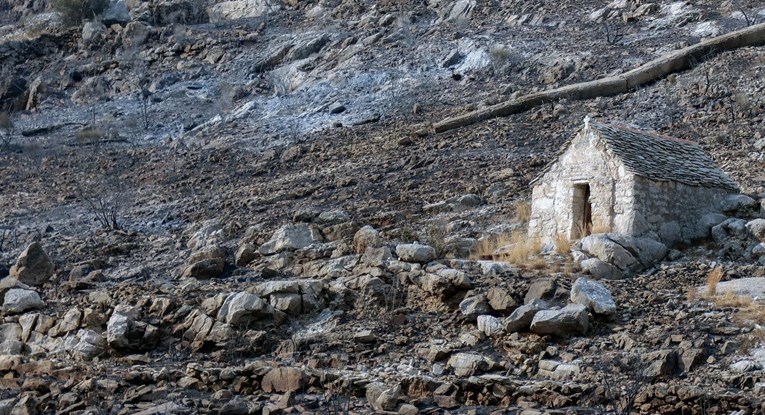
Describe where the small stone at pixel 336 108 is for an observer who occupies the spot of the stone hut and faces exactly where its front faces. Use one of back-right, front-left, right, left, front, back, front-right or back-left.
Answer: right

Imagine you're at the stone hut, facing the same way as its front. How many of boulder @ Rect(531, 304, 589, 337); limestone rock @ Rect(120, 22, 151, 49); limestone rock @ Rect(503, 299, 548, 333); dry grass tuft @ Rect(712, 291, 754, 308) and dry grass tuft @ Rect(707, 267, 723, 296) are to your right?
1

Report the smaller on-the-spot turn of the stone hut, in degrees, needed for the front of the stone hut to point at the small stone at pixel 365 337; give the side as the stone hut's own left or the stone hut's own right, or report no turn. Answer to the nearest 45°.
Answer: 0° — it already faces it

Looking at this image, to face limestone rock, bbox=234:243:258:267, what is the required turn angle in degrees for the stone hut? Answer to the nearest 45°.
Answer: approximately 45° to its right

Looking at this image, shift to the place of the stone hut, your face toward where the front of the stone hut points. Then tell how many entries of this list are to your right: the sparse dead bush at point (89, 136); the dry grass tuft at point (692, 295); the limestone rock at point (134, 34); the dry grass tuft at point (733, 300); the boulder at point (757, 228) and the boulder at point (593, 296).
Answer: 2

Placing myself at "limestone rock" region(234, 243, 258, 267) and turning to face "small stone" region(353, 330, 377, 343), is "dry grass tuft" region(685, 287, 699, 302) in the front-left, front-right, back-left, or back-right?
front-left

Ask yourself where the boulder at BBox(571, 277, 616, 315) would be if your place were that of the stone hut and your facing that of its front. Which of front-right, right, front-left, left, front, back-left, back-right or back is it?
front-left

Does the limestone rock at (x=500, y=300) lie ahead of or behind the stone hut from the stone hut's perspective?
ahead

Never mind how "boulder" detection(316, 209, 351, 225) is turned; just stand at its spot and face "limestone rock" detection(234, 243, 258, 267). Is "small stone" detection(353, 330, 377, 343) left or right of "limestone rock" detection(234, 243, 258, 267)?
left

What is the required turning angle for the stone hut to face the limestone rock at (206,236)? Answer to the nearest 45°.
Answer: approximately 45° to its right

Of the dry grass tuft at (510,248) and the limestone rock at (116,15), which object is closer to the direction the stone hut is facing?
the dry grass tuft

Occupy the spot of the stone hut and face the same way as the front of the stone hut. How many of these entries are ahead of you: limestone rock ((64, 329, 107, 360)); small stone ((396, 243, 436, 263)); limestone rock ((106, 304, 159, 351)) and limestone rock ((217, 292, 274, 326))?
4

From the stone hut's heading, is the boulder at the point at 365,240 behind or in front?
in front

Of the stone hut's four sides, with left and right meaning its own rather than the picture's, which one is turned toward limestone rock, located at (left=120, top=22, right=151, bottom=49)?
right

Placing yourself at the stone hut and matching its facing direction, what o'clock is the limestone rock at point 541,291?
The limestone rock is roughly at 11 o'clock from the stone hut.
